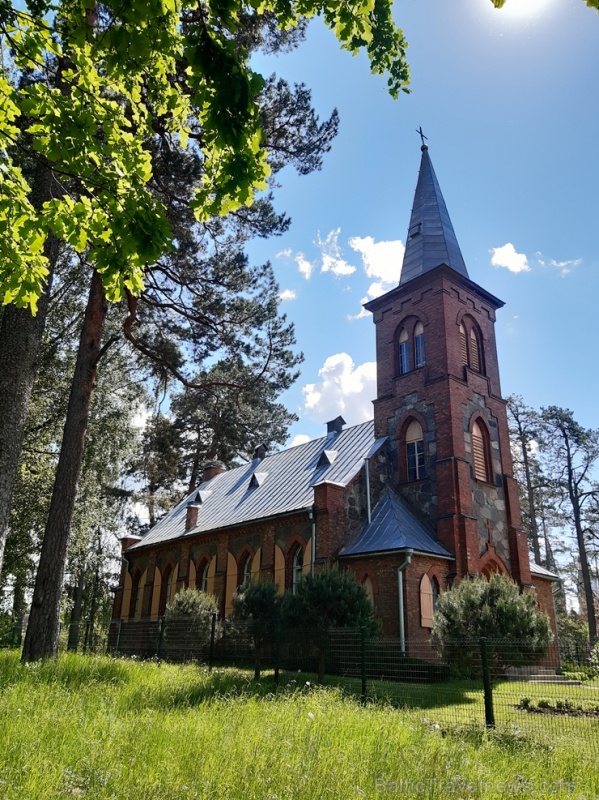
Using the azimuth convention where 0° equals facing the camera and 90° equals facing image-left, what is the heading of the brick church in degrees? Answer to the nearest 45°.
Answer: approximately 315°

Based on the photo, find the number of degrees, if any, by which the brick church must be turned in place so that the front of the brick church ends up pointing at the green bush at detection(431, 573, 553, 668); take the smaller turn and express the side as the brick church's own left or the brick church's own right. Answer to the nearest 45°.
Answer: approximately 45° to the brick church's own right

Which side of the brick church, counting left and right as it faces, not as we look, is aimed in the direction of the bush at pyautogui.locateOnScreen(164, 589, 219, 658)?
right

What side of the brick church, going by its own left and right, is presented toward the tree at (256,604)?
right

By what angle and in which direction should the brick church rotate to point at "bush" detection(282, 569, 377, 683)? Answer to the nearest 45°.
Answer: approximately 90° to its right
